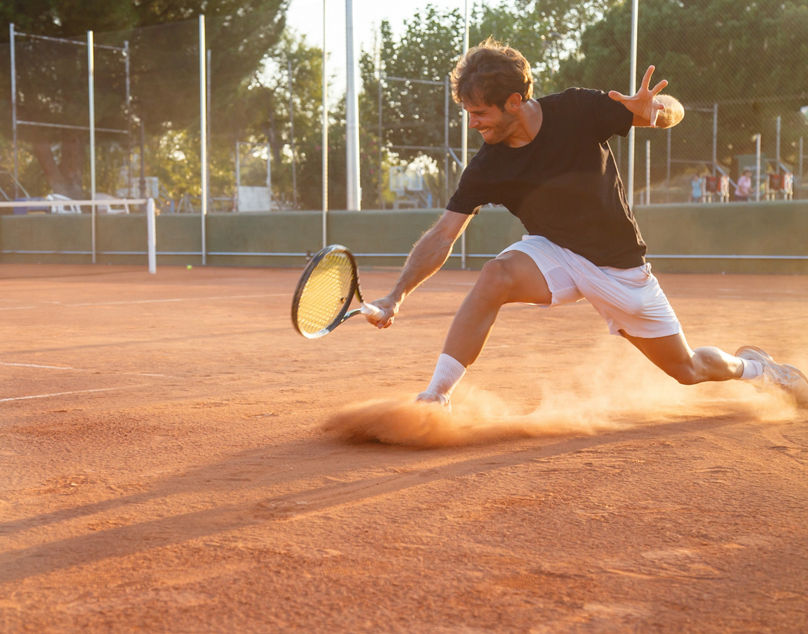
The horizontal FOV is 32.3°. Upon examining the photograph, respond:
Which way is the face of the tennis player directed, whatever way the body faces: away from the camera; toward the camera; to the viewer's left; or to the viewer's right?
to the viewer's left

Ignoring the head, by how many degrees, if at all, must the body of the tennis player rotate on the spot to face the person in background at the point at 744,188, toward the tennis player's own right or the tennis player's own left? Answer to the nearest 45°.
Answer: approximately 135° to the tennis player's own right

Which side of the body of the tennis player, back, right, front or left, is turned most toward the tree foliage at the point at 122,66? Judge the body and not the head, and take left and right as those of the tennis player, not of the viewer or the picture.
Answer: right

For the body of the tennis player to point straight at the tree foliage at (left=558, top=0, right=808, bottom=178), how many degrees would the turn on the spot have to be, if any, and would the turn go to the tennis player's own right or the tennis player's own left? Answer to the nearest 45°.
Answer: approximately 135° to the tennis player's own right

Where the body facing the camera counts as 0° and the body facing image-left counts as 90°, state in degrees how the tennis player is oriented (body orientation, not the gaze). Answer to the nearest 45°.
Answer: approximately 45°

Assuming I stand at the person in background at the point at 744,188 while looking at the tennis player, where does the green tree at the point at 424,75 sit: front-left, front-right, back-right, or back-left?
back-right

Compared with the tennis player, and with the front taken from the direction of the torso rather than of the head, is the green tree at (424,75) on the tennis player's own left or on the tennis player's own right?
on the tennis player's own right

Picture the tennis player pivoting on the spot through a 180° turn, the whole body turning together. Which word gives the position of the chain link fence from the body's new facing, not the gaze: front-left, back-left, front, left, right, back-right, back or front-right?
front-left
